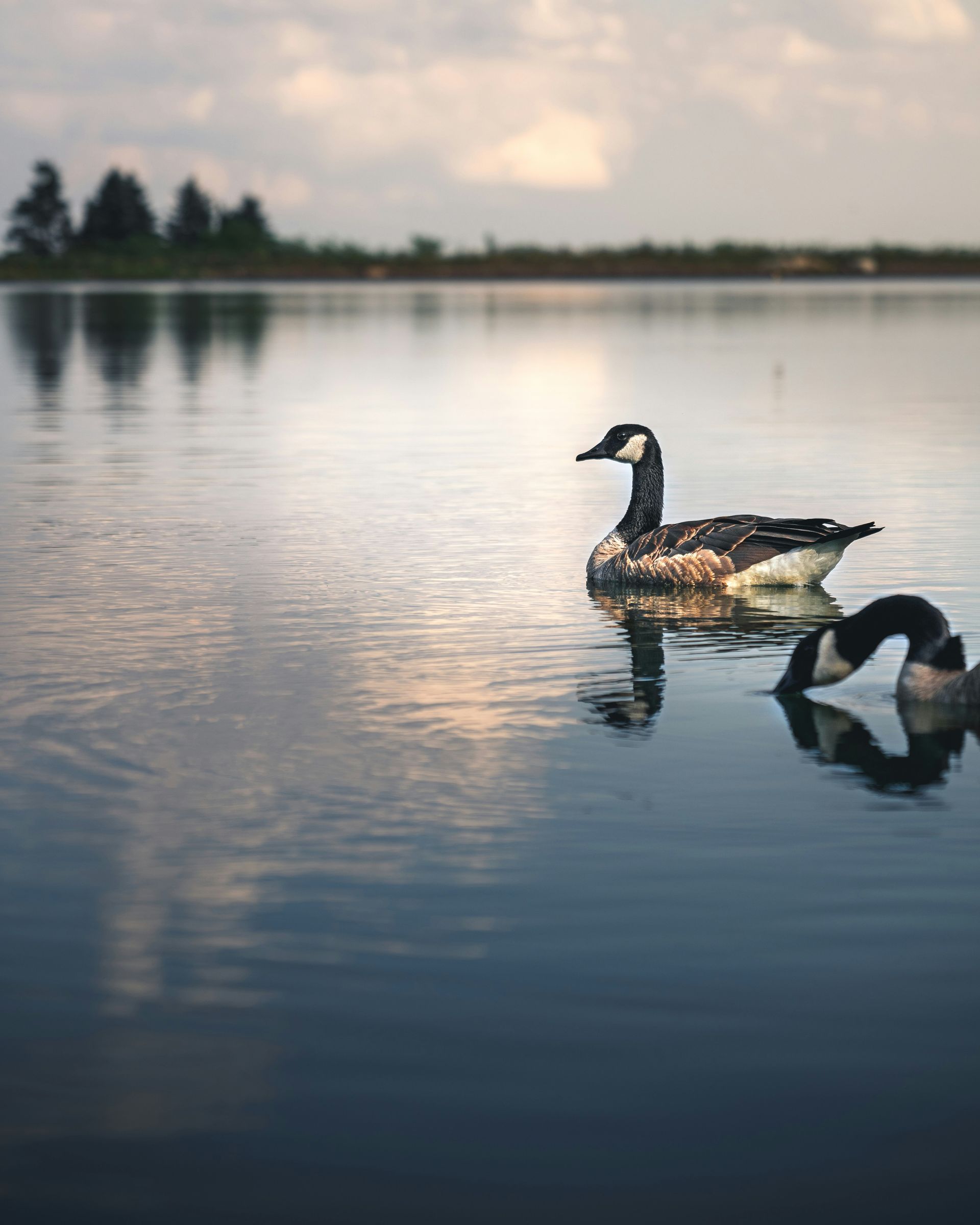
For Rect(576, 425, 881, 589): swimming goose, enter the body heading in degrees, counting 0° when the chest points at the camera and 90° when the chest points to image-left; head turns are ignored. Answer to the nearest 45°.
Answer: approximately 90°
